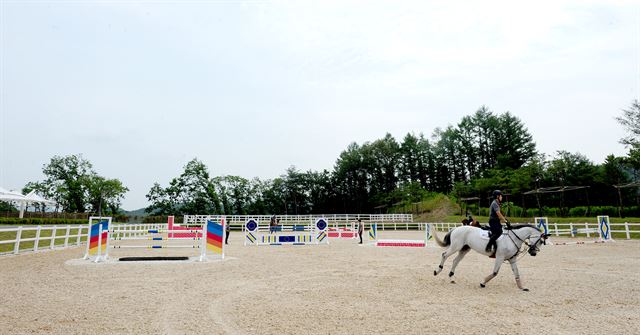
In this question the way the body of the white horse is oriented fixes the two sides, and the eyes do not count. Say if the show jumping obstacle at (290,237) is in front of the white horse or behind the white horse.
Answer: behind

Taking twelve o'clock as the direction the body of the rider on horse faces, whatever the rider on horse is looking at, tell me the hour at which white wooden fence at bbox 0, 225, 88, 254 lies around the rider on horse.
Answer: The white wooden fence is roughly at 6 o'clock from the rider on horse.

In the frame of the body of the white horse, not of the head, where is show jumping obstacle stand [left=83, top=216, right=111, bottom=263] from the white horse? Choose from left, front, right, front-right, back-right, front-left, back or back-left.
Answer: back

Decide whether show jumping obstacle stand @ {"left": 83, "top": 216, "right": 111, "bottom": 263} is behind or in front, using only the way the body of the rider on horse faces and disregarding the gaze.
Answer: behind

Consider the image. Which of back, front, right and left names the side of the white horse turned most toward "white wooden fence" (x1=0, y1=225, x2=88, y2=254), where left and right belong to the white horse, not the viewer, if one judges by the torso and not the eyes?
back

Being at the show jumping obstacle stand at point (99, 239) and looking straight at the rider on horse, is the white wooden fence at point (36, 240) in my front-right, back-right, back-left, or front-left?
back-left

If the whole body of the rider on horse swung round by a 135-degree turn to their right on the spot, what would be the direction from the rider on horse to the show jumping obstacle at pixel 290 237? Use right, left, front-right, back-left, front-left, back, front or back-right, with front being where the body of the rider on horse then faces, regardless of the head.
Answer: right

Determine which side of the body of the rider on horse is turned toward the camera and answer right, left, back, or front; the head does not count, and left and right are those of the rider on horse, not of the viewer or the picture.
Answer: right

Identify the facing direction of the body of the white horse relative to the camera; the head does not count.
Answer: to the viewer's right
